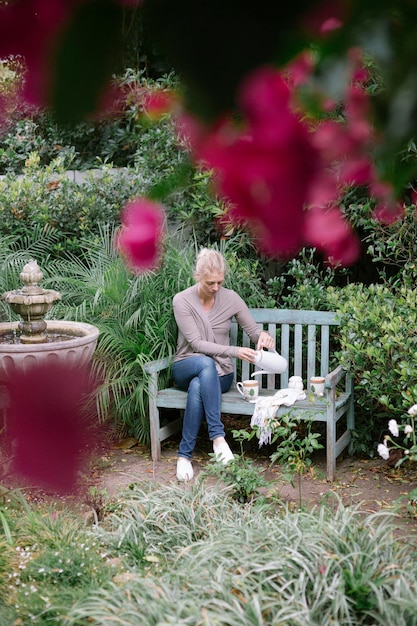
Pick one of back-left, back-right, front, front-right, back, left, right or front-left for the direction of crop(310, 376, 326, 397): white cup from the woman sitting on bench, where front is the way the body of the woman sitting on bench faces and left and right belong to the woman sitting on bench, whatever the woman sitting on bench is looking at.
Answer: front-left

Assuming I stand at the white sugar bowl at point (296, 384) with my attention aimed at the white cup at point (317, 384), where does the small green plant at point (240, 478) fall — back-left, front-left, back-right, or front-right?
back-right

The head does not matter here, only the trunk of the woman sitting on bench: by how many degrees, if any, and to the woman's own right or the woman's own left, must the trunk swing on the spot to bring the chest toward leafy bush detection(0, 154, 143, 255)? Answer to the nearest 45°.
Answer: approximately 180°

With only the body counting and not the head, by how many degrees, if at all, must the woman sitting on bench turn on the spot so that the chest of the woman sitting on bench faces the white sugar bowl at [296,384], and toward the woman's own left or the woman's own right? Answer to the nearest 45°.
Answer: approximately 45° to the woman's own left

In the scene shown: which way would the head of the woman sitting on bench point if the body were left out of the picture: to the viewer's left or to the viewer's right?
to the viewer's right

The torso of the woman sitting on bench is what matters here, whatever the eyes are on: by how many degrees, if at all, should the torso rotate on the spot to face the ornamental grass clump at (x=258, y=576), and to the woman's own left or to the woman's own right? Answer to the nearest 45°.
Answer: approximately 45° to the woman's own right

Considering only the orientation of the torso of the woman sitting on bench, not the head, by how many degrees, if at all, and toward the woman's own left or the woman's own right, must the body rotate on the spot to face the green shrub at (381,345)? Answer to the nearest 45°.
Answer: approximately 45° to the woman's own left

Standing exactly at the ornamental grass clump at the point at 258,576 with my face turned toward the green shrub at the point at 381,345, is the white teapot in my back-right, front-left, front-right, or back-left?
front-left

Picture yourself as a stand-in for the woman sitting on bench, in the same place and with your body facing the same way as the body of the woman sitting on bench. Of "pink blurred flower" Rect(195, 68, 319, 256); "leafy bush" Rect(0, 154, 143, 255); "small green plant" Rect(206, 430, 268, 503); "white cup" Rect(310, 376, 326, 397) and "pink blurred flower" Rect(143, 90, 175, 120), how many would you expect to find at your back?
1

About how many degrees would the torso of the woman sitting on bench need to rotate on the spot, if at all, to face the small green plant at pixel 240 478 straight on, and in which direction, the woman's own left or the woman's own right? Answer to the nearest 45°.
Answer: approximately 45° to the woman's own right

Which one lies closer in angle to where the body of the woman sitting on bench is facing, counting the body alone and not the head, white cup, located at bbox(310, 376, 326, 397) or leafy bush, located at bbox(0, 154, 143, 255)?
the white cup

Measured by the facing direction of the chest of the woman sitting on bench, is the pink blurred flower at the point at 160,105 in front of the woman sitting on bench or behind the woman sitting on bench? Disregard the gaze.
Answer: in front

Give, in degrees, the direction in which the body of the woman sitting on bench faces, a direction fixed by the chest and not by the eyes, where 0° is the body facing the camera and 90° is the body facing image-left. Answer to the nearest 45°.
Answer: approximately 315°

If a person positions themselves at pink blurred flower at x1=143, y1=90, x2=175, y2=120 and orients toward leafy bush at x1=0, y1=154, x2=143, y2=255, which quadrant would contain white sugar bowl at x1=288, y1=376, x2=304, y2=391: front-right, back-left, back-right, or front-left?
front-right

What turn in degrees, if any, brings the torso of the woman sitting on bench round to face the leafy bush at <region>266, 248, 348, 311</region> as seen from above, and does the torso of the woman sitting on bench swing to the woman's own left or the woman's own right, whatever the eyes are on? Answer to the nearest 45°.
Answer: approximately 90° to the woman's own left

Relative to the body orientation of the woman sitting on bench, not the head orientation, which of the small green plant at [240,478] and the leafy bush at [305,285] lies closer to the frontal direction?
the small green plant
